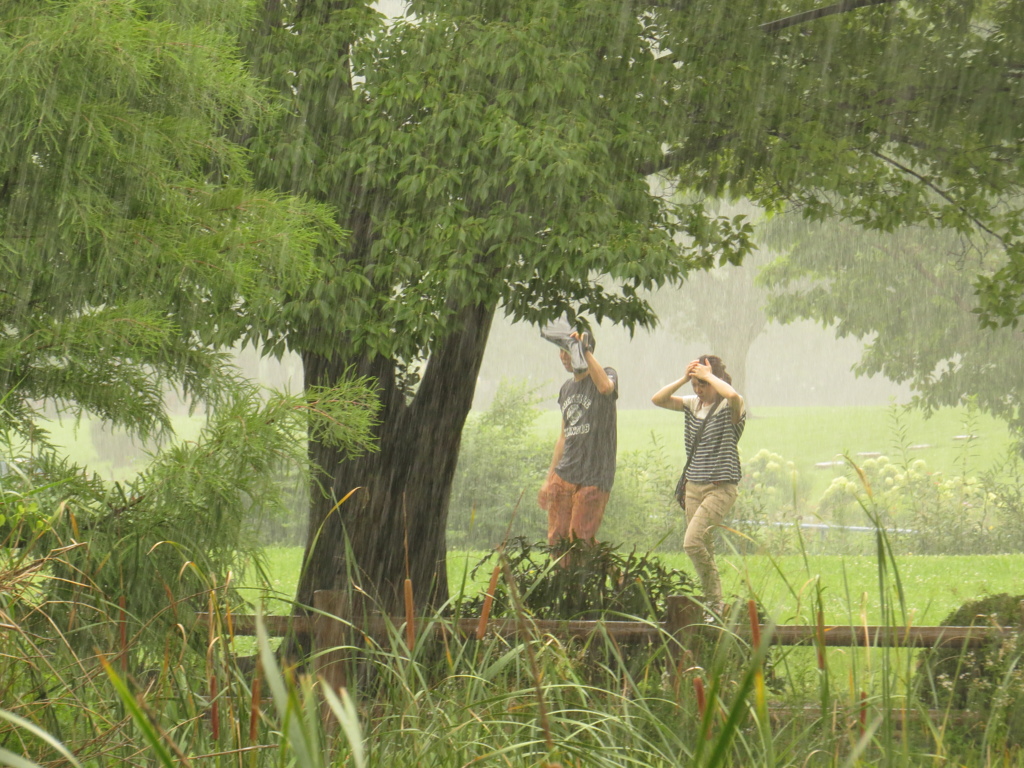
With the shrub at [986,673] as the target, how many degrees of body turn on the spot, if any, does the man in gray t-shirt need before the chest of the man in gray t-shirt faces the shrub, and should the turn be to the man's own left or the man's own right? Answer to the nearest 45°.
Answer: approximately 45° to the man's own left

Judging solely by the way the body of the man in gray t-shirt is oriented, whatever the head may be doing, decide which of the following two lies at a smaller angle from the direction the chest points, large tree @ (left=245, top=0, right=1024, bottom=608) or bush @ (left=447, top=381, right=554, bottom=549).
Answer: the large tree

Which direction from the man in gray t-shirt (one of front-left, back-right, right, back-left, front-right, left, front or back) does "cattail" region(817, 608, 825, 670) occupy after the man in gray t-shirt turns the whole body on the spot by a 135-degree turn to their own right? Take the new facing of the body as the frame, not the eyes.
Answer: back

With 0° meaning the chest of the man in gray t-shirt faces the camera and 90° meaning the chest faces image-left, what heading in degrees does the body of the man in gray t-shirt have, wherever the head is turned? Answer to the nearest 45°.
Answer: approximately 45°

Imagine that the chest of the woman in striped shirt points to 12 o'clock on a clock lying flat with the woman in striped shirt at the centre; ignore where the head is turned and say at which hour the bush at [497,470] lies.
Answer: The bush is roughly at 4 o'clock from the woman in striped shirt.

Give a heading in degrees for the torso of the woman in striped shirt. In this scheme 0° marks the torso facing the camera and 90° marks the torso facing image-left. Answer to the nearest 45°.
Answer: approximately 45°

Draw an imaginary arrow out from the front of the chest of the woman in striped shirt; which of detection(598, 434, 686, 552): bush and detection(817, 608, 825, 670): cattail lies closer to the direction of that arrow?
the cattail

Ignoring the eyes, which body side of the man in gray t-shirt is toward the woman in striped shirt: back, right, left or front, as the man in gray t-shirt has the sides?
left

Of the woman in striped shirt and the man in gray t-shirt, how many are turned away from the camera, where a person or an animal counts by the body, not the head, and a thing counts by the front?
0

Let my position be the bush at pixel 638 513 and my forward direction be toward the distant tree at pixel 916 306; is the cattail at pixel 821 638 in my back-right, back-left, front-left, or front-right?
back-right
